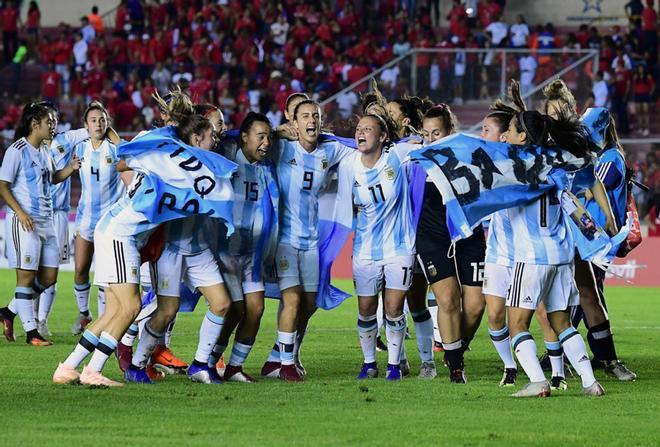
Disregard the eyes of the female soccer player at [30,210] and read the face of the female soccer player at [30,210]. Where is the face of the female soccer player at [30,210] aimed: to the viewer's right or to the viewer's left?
to the viewer's right

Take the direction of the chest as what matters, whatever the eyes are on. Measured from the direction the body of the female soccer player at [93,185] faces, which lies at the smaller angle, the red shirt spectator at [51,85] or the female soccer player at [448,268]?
the female soccer player

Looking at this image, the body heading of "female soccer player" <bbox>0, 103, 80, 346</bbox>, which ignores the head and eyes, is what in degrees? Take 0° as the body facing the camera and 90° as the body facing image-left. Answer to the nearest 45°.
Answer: approximately 315°

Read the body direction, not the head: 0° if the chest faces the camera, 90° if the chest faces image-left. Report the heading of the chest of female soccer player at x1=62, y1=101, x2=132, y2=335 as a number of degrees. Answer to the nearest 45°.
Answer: approximately 0°

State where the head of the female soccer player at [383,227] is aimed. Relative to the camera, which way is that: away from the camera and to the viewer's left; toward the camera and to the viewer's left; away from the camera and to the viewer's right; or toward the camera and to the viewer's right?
toward the camera and to the viewer's left

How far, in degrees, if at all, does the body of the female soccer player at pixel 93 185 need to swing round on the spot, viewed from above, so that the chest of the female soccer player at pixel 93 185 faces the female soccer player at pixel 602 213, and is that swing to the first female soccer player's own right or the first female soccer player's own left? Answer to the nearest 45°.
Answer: approximately 45° to the first female soccer player's own left

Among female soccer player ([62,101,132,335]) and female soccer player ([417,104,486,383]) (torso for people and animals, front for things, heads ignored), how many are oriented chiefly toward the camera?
2

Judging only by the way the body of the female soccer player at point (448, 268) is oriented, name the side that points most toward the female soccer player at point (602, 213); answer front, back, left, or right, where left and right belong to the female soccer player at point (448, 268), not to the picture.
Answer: left
